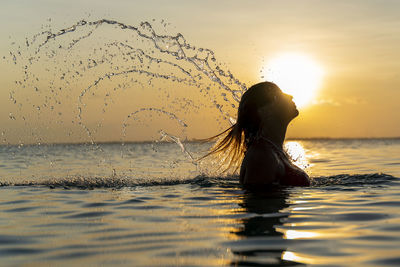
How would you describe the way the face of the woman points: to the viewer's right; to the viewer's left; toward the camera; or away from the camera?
to the viewer's right

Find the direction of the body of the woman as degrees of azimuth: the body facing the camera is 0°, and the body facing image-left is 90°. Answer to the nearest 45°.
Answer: approximately 270°
